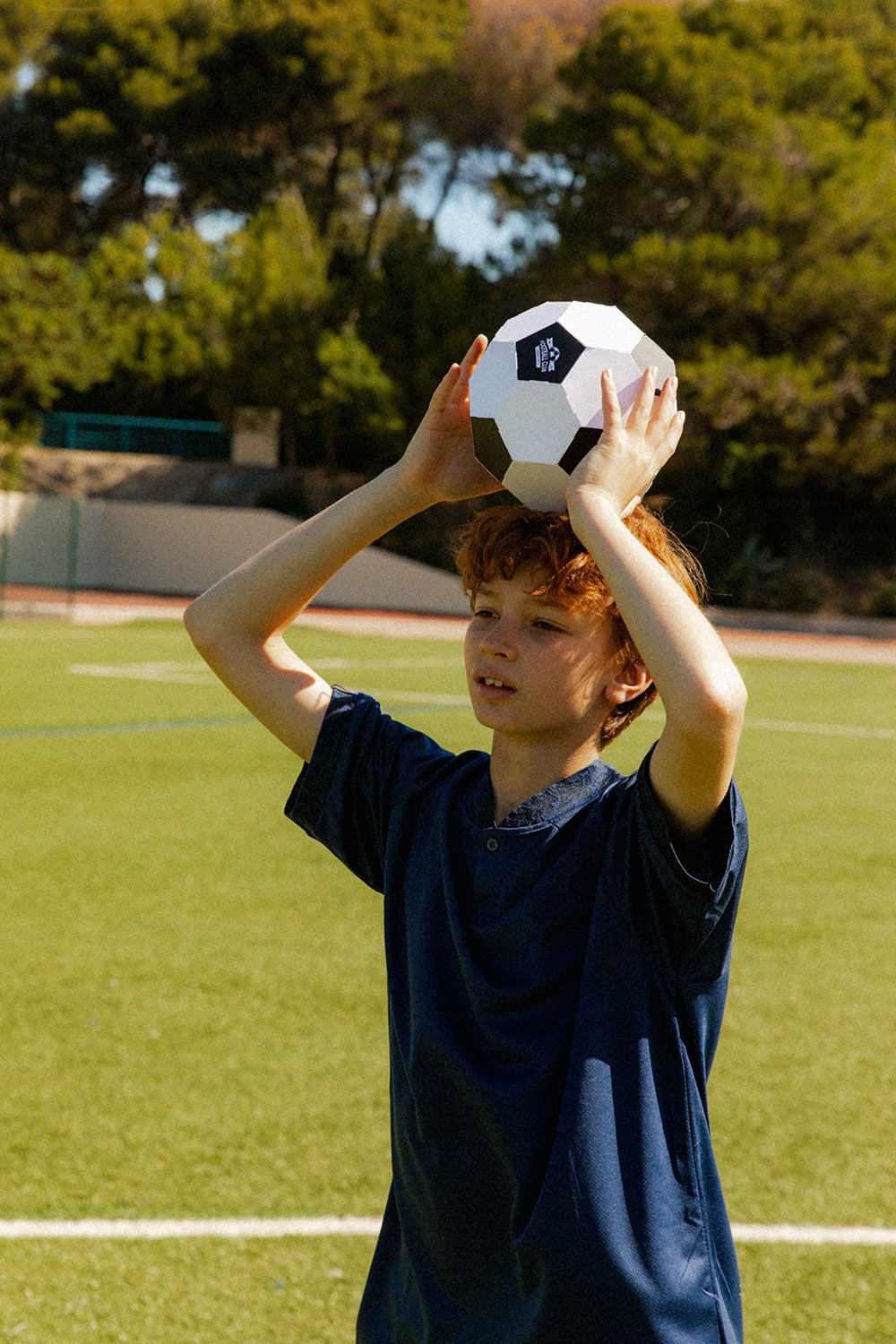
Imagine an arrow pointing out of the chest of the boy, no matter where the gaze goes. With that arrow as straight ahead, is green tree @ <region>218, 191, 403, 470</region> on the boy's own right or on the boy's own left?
on the boy's own right

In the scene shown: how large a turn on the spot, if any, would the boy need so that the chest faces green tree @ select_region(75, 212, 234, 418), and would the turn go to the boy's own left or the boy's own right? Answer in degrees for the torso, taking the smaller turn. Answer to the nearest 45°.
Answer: approximately 135° to the boy's own right

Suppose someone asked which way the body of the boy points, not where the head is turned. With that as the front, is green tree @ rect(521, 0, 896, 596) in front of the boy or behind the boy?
behind

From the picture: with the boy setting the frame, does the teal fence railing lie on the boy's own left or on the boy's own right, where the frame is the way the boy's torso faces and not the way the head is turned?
on the boy's own right

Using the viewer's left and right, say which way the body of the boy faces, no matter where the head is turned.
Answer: facing the viewer and to the left of the viewer

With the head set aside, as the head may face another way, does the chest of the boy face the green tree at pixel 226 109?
no

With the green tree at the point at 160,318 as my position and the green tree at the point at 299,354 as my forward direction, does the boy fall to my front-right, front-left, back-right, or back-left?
front-right

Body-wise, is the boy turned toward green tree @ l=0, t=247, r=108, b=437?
no

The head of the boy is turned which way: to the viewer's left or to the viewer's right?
to the viewer's left
